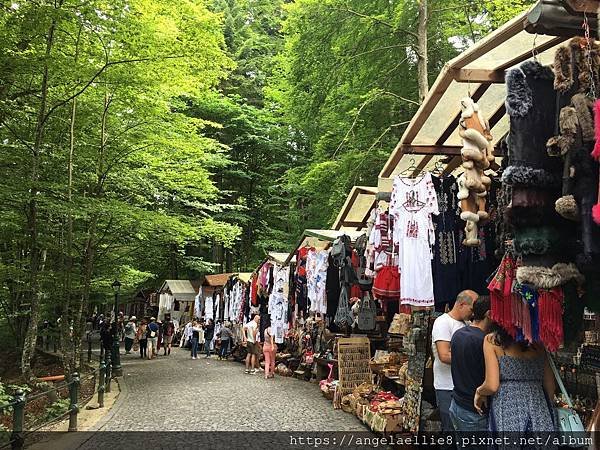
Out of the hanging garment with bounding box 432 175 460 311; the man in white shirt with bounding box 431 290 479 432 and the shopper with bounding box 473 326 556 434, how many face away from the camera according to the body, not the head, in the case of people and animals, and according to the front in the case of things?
1

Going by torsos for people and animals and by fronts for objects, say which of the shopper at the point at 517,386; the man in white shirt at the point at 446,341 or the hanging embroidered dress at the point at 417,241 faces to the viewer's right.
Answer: the man in white shirt

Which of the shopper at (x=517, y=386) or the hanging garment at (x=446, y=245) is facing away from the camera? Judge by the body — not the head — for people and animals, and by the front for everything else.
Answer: the shopper

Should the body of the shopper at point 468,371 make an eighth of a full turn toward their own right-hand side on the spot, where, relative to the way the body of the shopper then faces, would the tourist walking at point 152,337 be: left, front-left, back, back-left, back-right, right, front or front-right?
back-left

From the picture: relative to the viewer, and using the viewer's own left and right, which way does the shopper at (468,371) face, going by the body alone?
facing away from the viewer and to the right of the viewer

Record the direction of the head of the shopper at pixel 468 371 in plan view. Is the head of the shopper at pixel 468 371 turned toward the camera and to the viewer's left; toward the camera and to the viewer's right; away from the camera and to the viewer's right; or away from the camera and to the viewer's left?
away from the camera and to the viewer's right

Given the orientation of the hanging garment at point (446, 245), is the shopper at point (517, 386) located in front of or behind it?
in front

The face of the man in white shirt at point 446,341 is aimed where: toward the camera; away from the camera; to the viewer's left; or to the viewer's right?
to the viewer's right

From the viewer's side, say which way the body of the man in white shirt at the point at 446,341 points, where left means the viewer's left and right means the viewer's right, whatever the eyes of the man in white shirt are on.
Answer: facing to the right of the viewer

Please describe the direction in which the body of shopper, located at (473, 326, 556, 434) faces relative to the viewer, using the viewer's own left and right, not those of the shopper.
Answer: facing away from the viewer

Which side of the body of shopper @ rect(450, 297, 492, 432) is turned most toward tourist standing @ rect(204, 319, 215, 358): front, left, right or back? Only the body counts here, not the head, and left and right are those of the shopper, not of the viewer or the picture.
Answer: left
